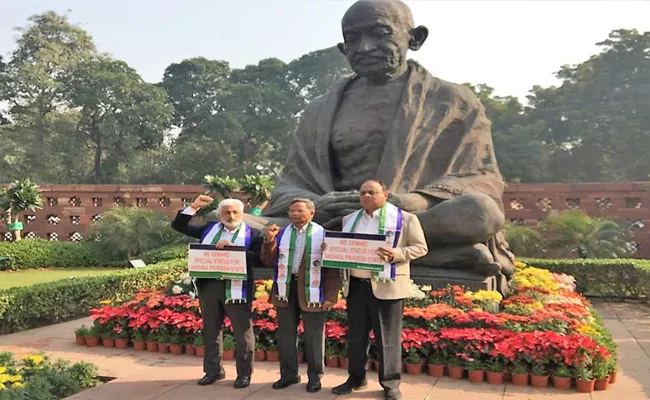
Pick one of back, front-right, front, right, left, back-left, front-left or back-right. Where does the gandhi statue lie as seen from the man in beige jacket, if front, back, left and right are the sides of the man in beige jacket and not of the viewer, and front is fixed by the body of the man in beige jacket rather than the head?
back-right

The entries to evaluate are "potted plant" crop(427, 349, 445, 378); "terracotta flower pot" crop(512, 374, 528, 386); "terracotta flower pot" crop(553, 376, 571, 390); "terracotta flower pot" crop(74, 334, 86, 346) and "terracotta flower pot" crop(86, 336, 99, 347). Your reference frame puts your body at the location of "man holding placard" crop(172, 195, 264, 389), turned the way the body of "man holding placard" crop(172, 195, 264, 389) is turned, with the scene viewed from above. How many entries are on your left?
3

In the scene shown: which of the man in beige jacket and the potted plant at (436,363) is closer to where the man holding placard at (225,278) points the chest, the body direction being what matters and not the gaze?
the man in beige jacket

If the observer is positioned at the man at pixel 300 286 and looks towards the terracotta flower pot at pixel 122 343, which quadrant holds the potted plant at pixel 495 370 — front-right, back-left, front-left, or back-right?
back-right

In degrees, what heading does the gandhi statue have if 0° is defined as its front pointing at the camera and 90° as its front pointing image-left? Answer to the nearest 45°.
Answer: approximately 45°

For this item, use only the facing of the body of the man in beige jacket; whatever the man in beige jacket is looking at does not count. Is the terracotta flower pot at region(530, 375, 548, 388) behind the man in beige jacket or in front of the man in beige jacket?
behind

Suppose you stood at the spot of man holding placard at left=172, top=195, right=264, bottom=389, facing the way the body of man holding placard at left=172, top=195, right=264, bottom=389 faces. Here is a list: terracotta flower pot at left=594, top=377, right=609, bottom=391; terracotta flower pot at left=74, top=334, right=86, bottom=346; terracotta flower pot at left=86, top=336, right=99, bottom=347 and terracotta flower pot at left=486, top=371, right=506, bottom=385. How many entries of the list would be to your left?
2

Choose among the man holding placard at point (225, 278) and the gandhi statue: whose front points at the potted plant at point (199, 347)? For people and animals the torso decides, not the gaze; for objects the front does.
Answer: the gandhi statue

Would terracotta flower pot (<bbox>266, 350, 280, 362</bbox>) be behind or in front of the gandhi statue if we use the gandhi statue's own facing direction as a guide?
in front

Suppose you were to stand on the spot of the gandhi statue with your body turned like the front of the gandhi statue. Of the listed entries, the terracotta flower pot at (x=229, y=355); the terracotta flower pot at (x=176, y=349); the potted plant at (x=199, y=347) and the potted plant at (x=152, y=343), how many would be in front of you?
4

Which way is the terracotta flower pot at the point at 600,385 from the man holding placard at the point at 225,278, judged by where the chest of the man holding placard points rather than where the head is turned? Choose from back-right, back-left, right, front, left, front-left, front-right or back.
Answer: left

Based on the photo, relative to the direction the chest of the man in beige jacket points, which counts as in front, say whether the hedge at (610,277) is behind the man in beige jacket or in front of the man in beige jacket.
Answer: behind

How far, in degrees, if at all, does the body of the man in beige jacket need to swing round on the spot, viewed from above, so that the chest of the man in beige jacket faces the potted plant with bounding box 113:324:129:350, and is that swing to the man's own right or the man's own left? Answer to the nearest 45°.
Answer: approximately 90° to the man's own right

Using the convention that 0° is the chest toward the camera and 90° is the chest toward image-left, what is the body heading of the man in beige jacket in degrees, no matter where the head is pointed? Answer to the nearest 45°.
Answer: approximately 45°

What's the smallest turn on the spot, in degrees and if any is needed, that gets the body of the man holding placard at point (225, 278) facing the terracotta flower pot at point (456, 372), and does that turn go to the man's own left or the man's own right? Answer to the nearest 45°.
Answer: approximately 90° to the man's own left
